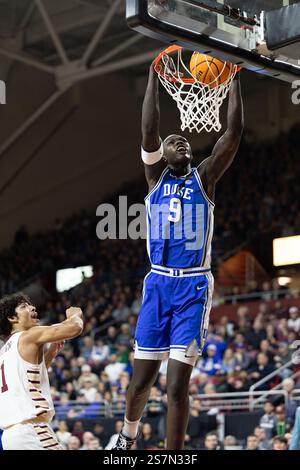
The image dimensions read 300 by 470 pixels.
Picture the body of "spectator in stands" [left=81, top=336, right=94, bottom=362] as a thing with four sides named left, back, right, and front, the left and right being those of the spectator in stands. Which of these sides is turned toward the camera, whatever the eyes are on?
front

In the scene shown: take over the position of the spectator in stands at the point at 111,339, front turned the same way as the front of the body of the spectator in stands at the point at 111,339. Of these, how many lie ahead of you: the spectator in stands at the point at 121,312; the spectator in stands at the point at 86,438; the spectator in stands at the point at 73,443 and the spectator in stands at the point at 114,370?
3

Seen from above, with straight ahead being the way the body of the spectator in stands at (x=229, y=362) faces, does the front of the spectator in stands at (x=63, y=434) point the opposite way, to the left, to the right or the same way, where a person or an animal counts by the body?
the same way

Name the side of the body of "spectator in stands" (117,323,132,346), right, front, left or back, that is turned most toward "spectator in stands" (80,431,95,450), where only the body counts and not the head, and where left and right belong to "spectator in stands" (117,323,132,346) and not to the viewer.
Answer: front

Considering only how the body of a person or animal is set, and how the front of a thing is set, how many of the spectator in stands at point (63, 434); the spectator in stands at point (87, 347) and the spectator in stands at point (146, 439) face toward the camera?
3

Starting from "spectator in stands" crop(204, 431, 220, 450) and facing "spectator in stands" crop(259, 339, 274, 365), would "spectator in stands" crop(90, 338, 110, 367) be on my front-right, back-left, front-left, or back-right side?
front-left

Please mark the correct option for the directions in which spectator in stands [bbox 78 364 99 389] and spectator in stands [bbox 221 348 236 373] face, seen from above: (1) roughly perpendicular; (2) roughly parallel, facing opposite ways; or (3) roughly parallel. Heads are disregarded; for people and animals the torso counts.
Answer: roughly parallel

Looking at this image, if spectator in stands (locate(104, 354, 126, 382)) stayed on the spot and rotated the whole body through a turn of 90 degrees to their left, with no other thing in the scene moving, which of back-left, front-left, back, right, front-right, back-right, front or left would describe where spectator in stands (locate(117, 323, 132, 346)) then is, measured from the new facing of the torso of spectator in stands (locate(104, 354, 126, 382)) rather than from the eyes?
left

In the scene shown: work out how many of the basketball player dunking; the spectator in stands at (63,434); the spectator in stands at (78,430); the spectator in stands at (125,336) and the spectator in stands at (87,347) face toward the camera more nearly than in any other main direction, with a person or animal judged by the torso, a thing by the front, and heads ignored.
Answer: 5

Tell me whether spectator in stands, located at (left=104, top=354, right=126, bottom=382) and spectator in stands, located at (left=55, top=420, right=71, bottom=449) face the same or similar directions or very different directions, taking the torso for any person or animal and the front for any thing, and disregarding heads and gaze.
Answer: same or similar directions

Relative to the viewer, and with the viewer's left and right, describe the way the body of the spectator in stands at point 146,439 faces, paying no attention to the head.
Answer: facing the viewer

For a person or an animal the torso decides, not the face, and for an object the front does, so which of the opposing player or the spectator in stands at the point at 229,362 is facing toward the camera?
the spectator in stands

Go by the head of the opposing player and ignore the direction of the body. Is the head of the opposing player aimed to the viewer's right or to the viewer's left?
to the viewer's right

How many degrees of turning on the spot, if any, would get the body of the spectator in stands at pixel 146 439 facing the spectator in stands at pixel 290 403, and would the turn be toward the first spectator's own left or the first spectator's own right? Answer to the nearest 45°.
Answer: approximately 90° to the first spectator's own left

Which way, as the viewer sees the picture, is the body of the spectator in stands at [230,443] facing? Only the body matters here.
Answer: toward the camera

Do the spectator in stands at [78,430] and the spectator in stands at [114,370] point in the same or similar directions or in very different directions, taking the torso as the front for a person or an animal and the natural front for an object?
same or similar directions

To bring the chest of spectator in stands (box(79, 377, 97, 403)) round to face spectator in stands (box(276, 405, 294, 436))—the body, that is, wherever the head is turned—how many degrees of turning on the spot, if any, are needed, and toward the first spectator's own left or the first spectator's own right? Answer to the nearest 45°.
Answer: approximately 45° to the first spectator's own left

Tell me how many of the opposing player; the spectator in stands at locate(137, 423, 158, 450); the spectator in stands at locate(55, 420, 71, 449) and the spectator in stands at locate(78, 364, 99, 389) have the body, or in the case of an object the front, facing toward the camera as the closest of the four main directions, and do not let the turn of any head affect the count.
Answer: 3

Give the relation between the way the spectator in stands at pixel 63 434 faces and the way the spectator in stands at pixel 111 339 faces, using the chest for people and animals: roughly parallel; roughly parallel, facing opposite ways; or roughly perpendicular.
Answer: roughly parallel

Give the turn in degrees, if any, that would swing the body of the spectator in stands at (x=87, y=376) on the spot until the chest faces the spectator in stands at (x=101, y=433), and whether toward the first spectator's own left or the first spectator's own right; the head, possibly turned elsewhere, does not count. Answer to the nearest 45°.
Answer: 0° — they already face them

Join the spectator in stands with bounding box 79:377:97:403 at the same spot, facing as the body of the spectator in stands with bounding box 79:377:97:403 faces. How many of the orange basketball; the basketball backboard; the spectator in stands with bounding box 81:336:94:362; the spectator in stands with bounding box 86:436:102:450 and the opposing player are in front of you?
4
